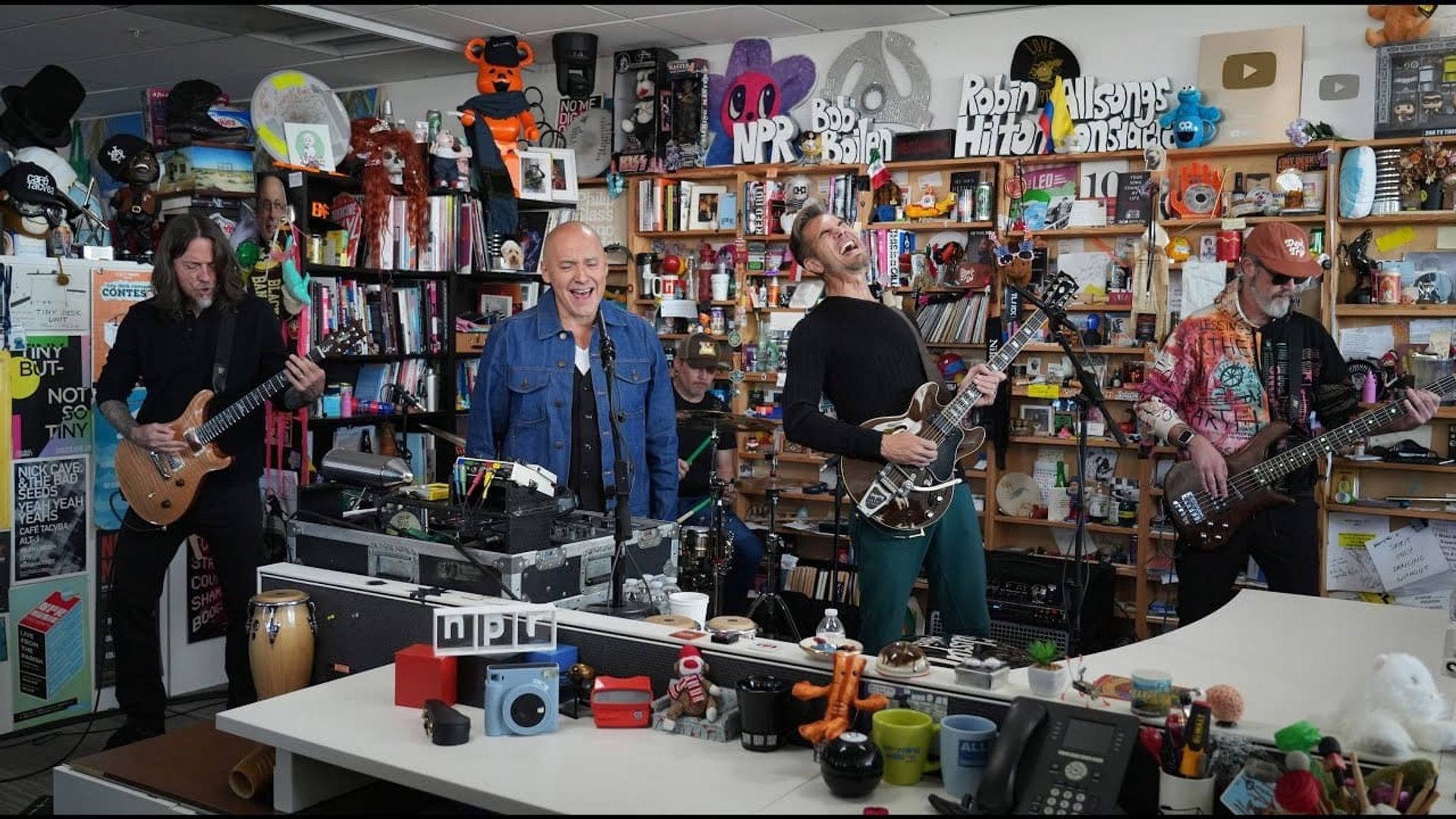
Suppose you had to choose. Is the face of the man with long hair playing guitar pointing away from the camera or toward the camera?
toward the camera

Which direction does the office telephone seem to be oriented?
toward the camera

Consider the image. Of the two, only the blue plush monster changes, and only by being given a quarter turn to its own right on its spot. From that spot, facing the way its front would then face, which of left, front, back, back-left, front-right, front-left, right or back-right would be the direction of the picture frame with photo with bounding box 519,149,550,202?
front

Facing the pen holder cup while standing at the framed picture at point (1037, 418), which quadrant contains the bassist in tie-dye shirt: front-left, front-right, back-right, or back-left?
front-left

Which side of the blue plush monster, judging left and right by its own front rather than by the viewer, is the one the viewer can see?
front

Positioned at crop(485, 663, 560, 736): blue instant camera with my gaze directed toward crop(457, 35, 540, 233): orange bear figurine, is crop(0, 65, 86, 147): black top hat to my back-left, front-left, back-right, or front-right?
front-left

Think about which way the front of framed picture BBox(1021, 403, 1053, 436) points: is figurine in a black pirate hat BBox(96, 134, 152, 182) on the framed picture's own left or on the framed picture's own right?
on the framed picture's own right

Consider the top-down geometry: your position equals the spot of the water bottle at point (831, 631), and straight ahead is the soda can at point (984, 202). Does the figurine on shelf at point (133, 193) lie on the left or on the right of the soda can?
left

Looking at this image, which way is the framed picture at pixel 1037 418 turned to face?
toward the camera

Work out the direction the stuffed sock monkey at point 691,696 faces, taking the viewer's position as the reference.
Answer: facing the viewer

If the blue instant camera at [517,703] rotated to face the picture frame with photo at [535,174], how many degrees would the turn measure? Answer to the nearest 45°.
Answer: approximately 180°
